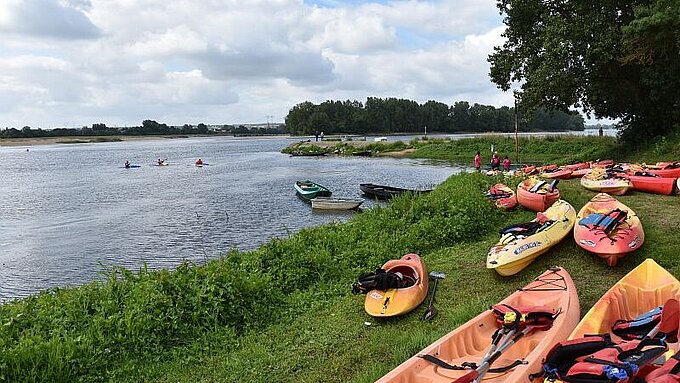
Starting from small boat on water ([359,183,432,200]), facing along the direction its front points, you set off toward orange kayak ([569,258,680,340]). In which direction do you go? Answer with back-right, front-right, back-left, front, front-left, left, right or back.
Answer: left

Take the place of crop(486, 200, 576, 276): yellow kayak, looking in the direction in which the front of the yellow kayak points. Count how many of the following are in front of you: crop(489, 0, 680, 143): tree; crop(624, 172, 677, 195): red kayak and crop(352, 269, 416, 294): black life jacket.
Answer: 1

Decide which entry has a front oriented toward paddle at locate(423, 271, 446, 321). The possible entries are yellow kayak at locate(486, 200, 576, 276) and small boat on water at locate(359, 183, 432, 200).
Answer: the yellow kayak

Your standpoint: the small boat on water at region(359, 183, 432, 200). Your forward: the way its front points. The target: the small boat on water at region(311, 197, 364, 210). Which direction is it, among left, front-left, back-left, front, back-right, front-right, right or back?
front-left

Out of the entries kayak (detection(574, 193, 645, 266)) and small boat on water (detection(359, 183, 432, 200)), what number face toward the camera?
1

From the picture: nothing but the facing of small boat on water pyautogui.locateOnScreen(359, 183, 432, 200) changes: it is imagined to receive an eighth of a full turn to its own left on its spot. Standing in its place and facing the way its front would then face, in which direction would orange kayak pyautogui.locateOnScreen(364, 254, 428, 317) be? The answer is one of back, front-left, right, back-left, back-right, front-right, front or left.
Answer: front-left

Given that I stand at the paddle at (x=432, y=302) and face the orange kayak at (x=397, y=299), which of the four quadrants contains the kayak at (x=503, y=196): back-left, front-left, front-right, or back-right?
back-right

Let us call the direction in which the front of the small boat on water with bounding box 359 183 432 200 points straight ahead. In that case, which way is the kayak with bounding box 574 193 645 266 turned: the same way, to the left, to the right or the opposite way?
to the left

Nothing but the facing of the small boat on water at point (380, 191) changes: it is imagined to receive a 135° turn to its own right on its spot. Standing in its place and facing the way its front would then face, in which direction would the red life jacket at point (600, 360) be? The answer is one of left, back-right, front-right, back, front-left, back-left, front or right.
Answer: back-right
